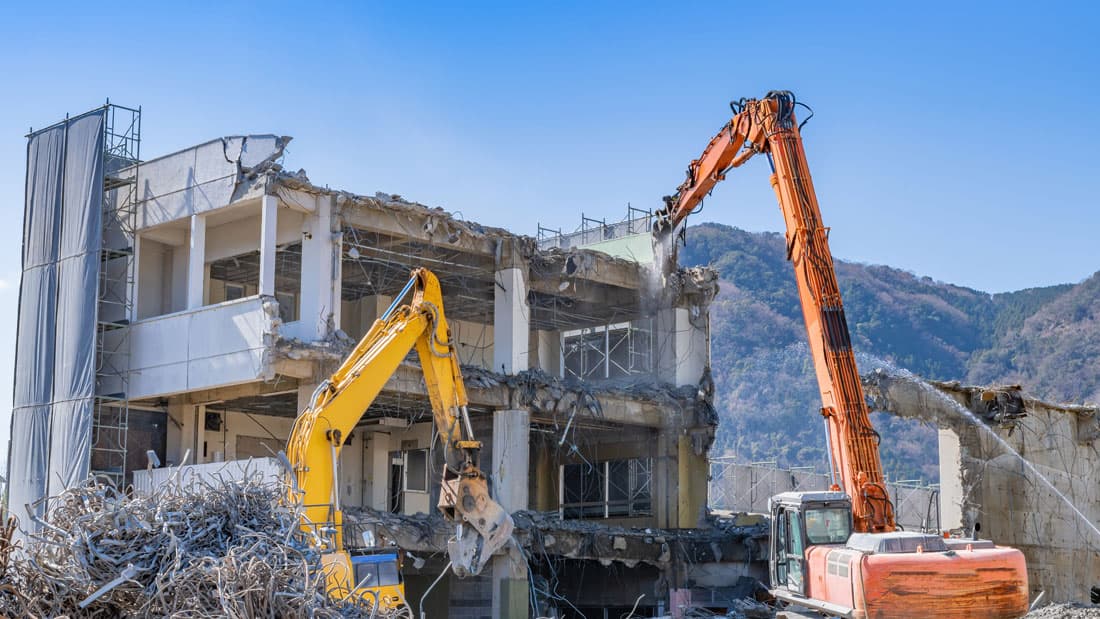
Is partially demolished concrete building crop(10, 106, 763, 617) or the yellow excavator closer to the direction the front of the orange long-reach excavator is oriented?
the partially demolished concrete building

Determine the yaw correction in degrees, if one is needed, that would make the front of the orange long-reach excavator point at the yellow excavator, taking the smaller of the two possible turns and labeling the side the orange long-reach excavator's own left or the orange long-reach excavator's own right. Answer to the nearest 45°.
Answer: approximately 45° to the orange long-reach excavator's own left

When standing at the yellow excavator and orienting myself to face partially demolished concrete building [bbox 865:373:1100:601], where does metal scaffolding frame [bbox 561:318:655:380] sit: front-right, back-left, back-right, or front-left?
front-left

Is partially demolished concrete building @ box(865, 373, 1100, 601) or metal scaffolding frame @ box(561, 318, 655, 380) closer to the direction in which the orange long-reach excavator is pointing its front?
the metal scaffolding frame

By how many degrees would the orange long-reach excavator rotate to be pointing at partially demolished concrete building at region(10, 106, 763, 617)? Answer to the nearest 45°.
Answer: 0° — it already faces it

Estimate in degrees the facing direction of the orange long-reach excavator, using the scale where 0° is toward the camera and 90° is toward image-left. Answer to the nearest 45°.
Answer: approximately 135°

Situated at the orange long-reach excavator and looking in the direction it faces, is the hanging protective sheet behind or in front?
in front

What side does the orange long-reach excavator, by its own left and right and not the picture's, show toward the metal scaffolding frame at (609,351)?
front

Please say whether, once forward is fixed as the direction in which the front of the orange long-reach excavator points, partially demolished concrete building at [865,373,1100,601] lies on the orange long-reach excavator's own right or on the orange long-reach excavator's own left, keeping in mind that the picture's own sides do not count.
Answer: on the orange long-reach excavator's own right
